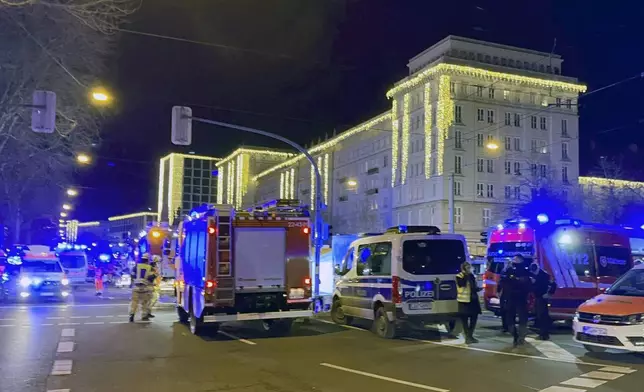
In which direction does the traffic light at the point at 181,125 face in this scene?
away from the camera

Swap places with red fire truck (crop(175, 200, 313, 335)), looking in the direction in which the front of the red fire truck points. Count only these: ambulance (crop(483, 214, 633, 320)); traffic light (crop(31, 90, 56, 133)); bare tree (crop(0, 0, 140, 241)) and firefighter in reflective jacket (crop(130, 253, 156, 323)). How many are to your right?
1

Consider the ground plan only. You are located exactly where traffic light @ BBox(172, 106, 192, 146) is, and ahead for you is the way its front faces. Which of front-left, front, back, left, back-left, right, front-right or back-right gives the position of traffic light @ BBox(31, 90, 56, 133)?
back-left

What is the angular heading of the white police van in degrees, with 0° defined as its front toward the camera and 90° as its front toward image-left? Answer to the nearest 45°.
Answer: approximately 135°

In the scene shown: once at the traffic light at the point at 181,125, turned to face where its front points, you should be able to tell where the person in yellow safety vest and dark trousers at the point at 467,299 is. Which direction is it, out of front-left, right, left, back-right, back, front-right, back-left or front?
back-right

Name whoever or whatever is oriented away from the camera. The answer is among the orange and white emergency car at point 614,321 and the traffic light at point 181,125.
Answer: the traffic light

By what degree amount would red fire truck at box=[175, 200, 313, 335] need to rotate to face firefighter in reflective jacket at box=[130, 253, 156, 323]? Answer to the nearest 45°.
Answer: approximately 45° to its left

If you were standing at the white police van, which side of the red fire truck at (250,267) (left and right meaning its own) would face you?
right

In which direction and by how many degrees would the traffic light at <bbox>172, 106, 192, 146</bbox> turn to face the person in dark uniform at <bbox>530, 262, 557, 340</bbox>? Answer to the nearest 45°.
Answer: approximately 135° to its right

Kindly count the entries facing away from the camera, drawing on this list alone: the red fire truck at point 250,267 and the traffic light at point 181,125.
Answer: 2

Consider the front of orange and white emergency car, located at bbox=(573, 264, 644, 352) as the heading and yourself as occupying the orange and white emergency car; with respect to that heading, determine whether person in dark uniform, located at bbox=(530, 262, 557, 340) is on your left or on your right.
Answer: on your right

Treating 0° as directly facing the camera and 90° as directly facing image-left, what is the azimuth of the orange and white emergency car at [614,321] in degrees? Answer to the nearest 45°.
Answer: approximately 45°

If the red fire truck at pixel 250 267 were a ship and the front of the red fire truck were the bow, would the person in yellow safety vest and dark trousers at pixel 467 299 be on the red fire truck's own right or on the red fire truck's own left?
on the red fire truck's own right

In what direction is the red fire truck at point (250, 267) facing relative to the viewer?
away from the camera

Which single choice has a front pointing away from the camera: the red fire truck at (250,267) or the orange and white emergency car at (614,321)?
the red fire truck
